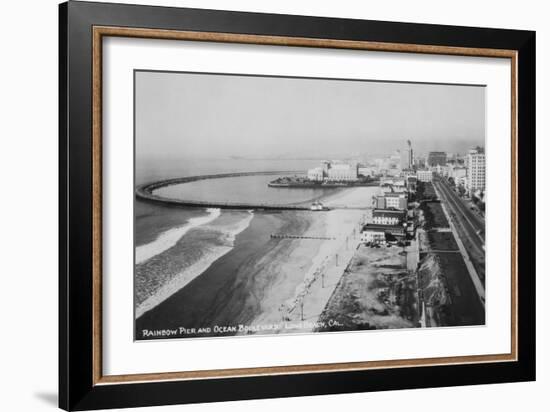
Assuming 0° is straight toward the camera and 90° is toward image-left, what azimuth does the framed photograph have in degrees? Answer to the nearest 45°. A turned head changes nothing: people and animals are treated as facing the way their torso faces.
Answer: approximately 315°
